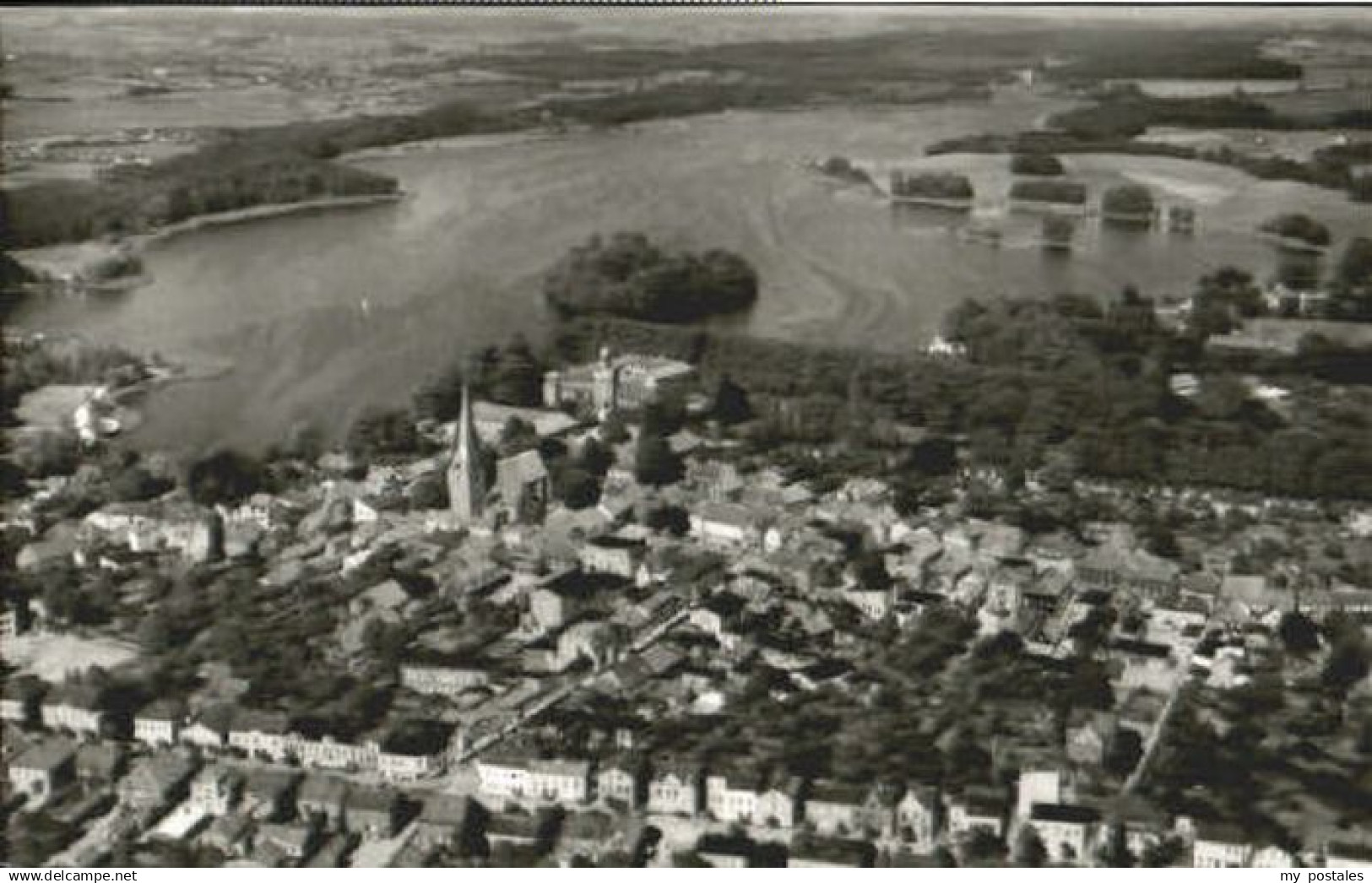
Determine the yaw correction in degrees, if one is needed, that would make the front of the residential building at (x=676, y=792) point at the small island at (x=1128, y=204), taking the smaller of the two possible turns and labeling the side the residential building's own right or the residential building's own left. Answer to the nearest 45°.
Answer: approximately 135° to the residential building's own left

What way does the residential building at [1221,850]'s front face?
toward the camera

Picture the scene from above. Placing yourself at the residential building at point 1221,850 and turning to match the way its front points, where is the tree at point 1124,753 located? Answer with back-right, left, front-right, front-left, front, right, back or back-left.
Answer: back-right

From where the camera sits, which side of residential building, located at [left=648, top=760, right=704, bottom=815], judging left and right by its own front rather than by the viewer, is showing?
front

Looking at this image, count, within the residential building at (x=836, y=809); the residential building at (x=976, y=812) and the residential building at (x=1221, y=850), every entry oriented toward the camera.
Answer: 3

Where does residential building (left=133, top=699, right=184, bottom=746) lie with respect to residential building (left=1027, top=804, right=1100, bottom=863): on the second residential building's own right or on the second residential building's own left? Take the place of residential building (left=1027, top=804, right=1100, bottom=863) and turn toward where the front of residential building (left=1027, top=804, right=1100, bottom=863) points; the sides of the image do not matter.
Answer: on the second residential building's own right

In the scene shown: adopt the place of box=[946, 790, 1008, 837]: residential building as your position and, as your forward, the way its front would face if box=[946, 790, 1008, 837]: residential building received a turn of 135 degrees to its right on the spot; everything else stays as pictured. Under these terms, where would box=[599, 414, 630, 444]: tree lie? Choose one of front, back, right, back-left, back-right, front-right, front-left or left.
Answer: front

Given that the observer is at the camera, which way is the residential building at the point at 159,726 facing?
facing the viewer

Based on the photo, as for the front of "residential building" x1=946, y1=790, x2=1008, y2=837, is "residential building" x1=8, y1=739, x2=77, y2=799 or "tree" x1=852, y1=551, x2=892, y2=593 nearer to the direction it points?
the residential building

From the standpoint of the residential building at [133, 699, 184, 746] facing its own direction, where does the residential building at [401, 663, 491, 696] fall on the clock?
the residential building at [401, 663, 491, 696] is roughly at 9 o'clock from the residential building at [133, 699, 184, 746].
